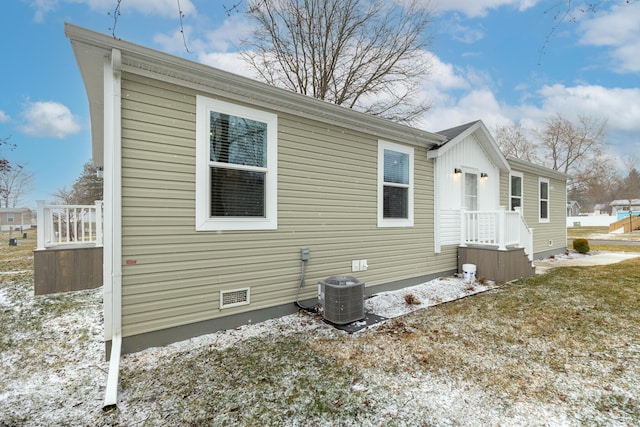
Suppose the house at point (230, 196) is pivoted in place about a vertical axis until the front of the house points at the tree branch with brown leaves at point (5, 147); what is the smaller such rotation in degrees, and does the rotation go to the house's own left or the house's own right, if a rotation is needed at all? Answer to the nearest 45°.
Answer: approximately 180°

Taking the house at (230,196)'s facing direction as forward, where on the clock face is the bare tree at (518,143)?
The bare tree is roughly at 9 o'clock from the house.

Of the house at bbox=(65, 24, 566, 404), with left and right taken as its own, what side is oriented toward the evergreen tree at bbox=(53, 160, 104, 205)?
back

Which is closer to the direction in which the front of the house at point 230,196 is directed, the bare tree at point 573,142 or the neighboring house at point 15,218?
the bare tree

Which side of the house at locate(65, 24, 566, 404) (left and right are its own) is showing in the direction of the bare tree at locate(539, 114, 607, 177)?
left

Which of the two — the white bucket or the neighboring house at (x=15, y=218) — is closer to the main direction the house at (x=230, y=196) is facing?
the white bucket

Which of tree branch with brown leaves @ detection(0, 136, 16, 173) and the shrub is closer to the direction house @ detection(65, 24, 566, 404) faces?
the shrub
